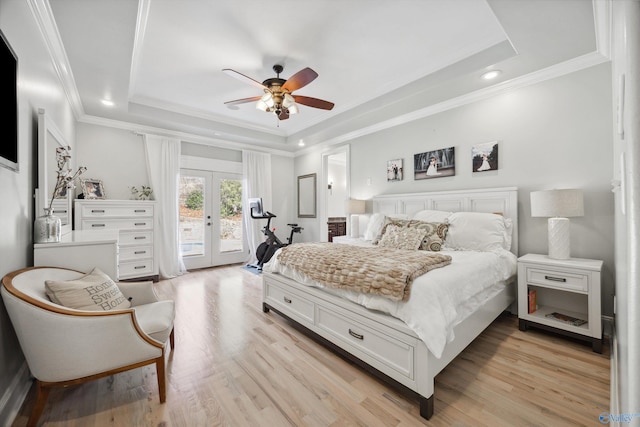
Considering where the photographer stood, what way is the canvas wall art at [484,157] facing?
facing the viewer and to the left of the viewer

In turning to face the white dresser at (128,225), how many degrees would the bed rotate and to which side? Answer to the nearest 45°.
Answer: approximately 45° to its right

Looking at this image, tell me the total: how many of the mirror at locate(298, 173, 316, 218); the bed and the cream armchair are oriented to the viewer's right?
1

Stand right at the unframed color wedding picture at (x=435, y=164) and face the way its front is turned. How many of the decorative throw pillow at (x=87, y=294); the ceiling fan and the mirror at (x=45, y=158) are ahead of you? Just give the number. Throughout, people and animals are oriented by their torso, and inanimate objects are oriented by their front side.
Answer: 3

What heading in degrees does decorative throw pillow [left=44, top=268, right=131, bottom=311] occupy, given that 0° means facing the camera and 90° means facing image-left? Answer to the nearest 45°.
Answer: approximately 315°

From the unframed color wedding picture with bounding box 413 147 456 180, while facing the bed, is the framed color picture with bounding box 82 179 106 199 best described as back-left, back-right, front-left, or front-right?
front-right

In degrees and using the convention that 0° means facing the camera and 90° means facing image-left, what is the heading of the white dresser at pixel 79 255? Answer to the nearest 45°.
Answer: approximately 270°

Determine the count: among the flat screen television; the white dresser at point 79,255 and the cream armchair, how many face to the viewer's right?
3

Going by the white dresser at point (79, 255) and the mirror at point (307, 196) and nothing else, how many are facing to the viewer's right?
1

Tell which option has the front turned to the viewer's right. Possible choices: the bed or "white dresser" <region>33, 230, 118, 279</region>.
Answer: the white dresser

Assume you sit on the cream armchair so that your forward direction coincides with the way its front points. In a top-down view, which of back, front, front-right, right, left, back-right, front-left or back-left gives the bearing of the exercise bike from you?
front-left

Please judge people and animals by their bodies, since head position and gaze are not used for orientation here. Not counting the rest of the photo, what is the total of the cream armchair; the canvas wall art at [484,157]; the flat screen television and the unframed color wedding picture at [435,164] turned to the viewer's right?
2

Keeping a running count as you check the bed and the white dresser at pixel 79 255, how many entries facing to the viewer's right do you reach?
1

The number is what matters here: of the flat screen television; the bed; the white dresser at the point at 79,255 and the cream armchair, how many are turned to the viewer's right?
3
